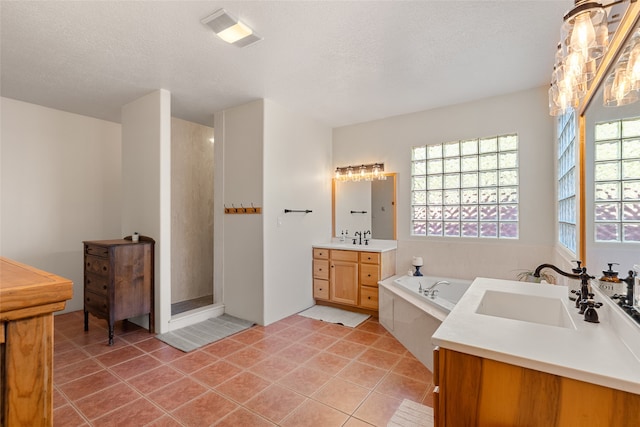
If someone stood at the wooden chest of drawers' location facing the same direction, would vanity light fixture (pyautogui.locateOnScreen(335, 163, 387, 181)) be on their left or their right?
on their left

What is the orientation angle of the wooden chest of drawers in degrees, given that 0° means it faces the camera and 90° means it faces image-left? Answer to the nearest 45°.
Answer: approximately 45°

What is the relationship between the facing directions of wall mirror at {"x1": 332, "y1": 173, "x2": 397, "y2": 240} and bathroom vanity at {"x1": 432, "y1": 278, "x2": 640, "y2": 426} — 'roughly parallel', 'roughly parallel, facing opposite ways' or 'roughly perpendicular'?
roughly perpendicular

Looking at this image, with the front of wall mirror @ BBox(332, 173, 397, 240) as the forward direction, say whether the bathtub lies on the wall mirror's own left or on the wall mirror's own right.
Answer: on the wall mirror's own left

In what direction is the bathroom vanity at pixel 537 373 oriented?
to the viewer's left

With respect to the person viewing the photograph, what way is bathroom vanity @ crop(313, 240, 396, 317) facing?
facing the viewer and to the left of the viewer

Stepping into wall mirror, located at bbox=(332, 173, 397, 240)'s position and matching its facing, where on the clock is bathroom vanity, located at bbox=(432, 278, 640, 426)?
The bathroom vanity is roughly at 10 o'clock from the wall mirror.

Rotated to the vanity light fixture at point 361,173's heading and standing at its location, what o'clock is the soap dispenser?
The soap dispenser is roughly at 10 o'clock from the vanity light fixture.

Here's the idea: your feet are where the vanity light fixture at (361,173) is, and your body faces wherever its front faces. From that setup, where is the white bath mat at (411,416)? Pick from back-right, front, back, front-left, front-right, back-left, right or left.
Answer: front-left
